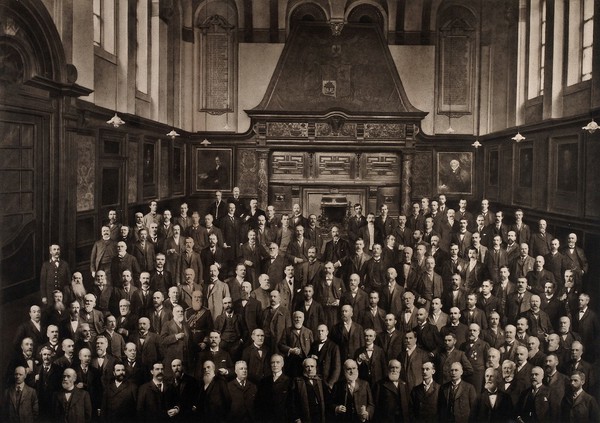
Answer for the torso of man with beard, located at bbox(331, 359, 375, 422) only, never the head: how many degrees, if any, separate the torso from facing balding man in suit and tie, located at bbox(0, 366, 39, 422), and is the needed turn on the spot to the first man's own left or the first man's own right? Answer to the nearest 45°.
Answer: approximately 90° to the first man's own right

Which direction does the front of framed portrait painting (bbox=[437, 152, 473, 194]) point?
toward the camera

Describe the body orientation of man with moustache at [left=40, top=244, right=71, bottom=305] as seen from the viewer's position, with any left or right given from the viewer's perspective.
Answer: facing the viewer

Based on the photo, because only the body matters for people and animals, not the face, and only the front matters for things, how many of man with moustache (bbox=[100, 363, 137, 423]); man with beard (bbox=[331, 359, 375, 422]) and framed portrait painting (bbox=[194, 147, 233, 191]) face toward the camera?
3

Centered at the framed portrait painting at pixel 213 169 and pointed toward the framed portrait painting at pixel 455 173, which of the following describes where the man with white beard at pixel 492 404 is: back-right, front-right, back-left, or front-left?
front-right

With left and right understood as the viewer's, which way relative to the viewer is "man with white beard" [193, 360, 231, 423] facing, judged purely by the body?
facing the viewer and to the left of the viewer

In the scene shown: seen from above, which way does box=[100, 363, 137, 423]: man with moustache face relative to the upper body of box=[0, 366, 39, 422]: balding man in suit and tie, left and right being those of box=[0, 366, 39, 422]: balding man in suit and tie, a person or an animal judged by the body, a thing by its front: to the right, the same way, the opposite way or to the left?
the same way

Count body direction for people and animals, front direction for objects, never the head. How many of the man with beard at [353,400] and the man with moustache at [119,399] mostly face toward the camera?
2

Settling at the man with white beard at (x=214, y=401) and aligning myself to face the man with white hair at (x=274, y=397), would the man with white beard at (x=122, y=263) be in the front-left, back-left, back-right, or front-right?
back-left

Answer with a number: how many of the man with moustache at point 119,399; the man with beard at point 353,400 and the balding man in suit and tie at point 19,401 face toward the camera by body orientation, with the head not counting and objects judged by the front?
3

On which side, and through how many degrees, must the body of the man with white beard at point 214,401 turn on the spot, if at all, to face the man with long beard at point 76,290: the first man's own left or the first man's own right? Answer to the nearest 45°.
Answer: approximately 90° to the first man's own right

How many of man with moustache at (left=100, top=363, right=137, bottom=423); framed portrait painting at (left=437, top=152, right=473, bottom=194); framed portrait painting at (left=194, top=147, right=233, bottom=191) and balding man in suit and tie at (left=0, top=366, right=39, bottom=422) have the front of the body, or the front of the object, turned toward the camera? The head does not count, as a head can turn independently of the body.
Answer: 4

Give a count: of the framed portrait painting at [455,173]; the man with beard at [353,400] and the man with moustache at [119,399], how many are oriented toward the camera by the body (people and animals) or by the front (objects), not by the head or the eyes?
3
